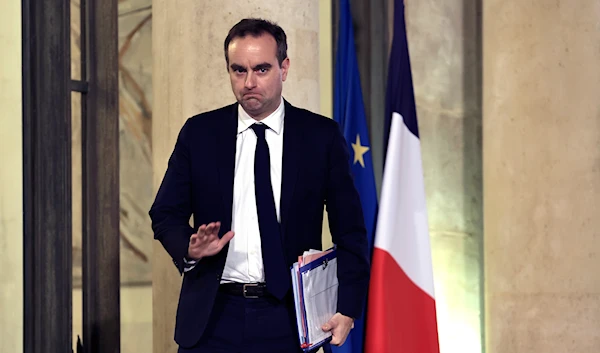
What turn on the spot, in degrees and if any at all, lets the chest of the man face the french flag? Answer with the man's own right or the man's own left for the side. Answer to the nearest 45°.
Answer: approximately 135° to the man's own left

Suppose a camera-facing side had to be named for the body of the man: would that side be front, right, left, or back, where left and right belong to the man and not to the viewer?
front
